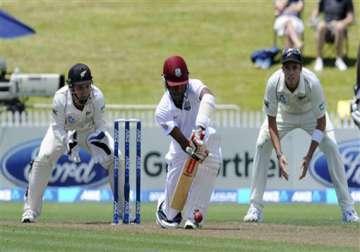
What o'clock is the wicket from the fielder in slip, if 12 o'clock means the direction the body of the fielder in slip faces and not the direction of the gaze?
The wicket is roughly at 2 o'clock from the fielder in slip.

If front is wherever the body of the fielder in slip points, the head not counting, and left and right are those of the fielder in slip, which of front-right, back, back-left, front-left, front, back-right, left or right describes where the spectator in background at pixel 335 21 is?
back

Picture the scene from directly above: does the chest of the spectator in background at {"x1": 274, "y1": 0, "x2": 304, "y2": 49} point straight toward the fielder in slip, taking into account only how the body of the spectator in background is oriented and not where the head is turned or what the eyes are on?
yes

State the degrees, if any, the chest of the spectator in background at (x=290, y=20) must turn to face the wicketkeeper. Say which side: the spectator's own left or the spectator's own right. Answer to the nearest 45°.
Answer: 0° — they already face them

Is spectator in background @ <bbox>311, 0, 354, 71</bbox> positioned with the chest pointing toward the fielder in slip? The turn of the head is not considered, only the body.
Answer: yes

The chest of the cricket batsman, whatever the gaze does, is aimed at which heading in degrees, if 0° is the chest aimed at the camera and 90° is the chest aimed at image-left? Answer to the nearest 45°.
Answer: approximately 0°

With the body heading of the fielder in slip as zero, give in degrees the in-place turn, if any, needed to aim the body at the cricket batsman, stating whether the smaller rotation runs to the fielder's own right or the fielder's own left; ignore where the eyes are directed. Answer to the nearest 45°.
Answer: approximately 45° to the fielder's own right

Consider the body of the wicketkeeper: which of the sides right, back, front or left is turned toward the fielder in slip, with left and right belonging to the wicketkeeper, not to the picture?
left
